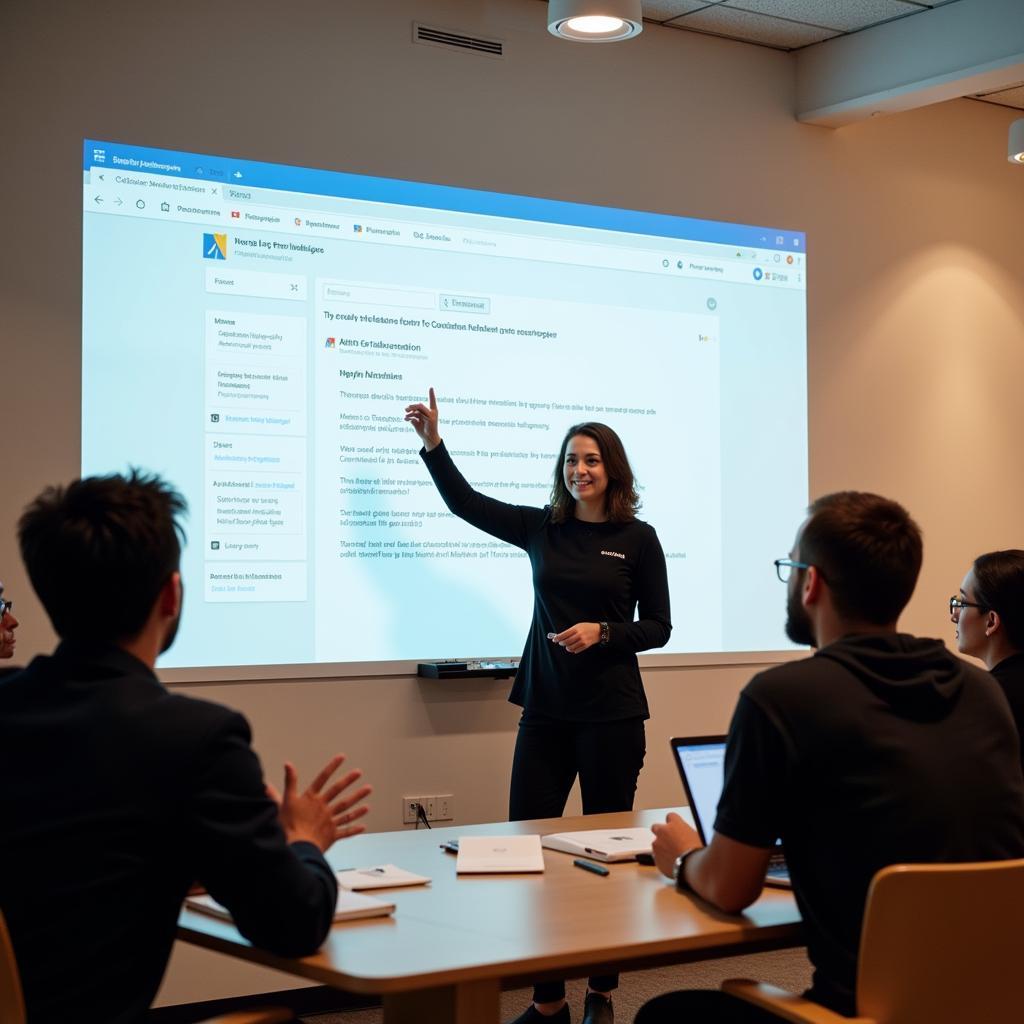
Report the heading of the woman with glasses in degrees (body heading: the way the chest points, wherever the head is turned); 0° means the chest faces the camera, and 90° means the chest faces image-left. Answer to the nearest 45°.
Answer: approximately 90°

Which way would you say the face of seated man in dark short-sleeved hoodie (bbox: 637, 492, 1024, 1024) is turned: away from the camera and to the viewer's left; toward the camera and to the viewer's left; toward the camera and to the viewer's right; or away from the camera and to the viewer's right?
away from the camera and to the viewer's left

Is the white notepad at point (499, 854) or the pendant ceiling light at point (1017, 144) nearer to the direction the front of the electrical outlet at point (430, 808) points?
the white notepad

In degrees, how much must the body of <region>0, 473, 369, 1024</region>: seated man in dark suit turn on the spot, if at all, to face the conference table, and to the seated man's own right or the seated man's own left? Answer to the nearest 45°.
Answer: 0° — they already face it

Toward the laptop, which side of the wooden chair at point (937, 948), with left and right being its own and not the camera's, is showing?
front

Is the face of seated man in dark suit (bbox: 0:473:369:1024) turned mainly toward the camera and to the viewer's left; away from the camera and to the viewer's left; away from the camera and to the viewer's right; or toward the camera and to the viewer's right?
away from the camera and to the viewer's right

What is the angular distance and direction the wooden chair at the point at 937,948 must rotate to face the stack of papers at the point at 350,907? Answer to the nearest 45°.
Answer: approximately 45° to its left

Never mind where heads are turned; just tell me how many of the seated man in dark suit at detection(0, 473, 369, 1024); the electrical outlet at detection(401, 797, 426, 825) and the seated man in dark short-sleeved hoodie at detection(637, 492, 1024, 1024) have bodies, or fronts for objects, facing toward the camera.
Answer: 1

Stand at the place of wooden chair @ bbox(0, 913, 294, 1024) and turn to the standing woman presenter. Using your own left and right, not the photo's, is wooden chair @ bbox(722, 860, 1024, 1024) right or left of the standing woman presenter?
right

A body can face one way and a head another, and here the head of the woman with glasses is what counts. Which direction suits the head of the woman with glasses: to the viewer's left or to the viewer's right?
to the viewer's left

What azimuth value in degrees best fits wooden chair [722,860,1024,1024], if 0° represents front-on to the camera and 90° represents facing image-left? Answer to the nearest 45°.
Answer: approximately 135°

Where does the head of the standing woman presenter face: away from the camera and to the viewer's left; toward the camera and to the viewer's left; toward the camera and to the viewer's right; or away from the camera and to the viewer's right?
toward the camera and to the viewer's left
